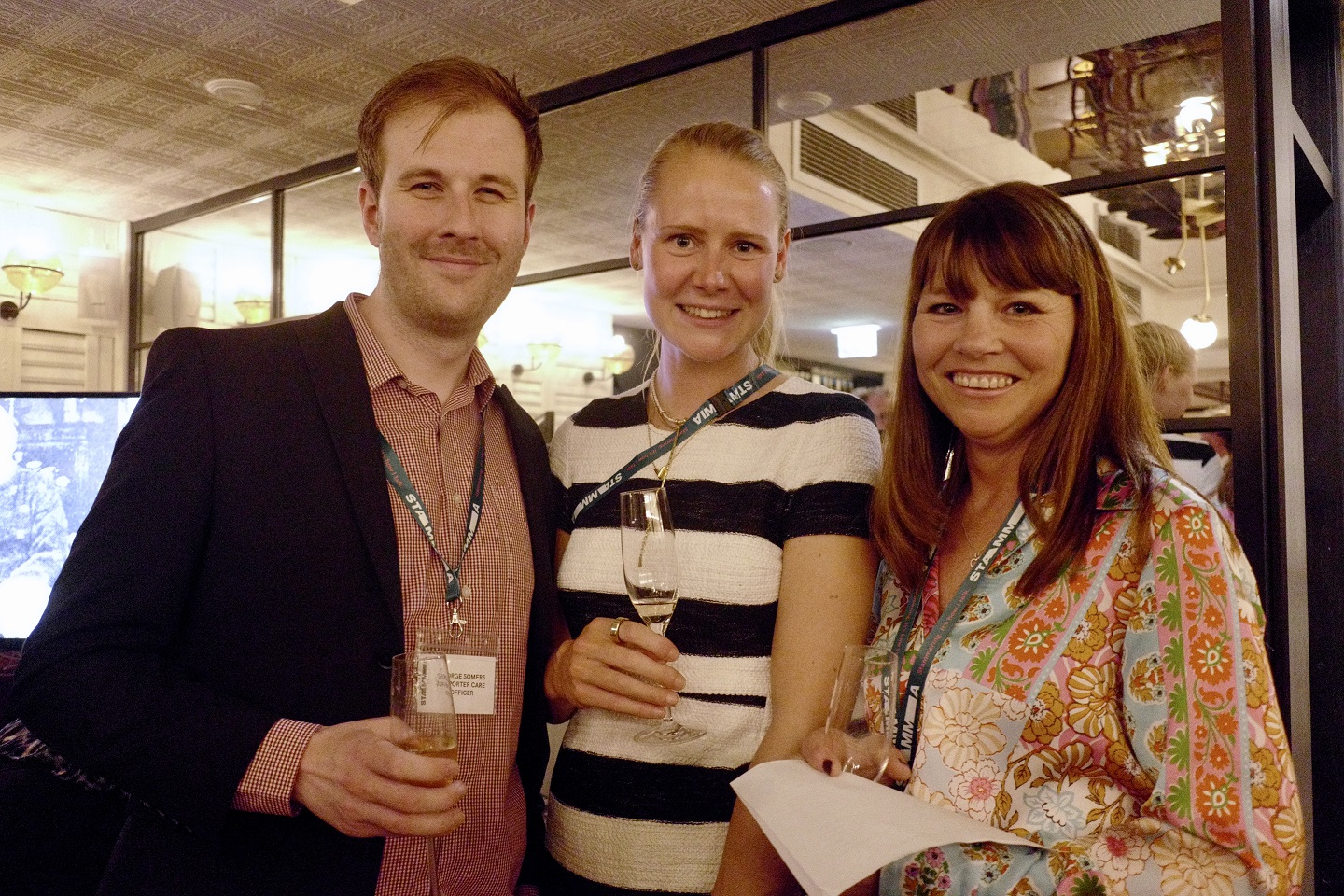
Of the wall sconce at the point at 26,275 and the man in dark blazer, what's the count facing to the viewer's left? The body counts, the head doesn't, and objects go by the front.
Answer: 0

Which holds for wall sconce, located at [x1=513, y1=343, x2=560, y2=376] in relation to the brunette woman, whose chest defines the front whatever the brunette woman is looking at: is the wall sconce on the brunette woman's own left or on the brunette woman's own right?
on the brunette woman's own right

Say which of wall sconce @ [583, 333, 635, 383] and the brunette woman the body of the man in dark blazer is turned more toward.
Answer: the brunette woman

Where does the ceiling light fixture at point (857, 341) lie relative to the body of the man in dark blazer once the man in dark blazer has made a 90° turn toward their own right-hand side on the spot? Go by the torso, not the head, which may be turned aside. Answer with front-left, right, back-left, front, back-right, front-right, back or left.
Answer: back

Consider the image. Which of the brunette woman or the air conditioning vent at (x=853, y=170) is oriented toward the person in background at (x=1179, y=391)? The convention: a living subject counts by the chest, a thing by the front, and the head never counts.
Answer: the air conditioning vent

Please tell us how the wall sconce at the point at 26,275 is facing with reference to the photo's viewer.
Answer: facing the viewer and to the right of the viewer

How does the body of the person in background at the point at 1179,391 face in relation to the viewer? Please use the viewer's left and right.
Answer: facing away from the viewer and to the right of the viewer

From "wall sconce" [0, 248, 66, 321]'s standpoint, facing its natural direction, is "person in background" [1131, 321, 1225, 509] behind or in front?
in front

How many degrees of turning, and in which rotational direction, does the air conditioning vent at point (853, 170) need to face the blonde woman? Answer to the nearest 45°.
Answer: approximately 45° to its right

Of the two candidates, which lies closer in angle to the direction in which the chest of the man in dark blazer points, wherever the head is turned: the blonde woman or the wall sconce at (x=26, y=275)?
the blonde woman
